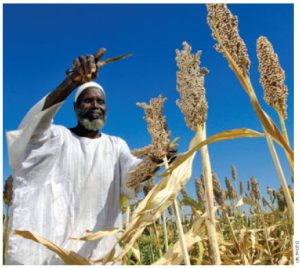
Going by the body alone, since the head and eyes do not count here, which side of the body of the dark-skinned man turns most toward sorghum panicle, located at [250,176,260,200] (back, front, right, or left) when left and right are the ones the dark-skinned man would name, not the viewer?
left

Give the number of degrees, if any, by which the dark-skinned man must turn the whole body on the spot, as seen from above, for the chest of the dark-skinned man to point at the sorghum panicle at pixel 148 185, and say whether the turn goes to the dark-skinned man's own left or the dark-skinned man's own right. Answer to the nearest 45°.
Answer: approximately 45° to the dark-skinned man's own left

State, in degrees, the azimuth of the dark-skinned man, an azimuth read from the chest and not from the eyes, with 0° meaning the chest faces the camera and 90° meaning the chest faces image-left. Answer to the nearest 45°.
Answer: approximately 315°

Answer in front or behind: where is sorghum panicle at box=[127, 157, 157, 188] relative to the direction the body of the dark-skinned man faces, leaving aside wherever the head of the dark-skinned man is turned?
in front

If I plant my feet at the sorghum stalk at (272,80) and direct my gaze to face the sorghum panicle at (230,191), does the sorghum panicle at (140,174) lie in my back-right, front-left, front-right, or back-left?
front-left

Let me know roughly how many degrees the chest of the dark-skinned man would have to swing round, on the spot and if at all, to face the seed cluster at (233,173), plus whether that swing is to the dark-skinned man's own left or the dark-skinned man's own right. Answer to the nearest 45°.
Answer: approximately 90° to the dark-skinned man's own left

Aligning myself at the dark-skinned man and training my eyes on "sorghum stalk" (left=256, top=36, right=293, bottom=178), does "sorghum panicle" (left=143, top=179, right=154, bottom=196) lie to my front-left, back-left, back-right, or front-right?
front-left
